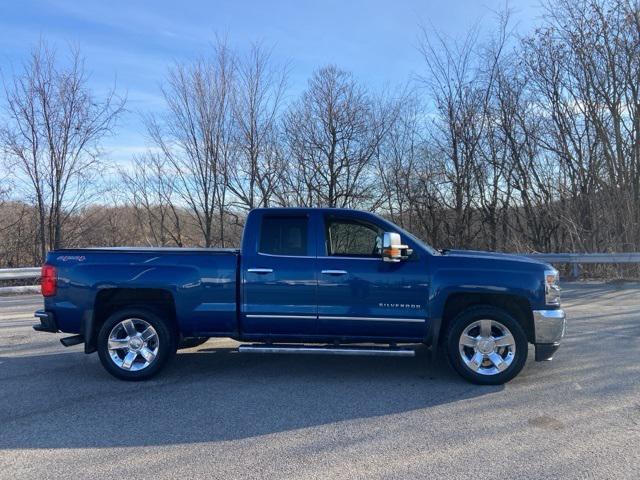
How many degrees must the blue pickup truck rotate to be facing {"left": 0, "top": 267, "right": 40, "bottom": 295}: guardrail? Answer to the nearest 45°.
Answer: approximately 135° to its left

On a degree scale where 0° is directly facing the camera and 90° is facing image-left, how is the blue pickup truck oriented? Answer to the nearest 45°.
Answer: approximately 270°
